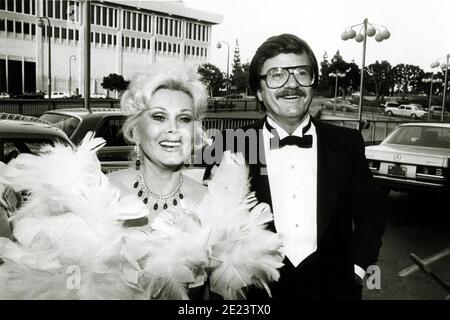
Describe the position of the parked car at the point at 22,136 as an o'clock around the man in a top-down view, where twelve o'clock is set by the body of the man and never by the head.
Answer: The parked car is roughly at 4 o'clock from the man.

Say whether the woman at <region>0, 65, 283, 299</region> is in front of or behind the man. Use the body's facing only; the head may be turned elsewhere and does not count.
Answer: in front

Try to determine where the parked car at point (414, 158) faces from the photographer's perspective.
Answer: facing away from the viewer and to the right of the viewer

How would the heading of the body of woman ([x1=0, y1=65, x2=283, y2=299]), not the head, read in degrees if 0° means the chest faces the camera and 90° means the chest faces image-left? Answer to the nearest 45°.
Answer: approximately 0°

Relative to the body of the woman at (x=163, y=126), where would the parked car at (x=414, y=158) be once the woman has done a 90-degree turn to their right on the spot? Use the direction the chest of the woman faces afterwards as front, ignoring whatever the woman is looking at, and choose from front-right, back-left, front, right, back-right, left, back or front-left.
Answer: back-right

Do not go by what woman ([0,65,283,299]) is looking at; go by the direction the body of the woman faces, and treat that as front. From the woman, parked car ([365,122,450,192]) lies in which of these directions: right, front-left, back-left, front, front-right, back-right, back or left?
back-left

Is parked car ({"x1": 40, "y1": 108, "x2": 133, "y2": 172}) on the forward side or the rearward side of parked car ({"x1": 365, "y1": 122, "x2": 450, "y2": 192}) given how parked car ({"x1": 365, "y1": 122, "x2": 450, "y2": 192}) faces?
on the rearward side

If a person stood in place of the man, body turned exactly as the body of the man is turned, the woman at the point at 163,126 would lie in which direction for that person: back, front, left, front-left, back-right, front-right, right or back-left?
front-right
